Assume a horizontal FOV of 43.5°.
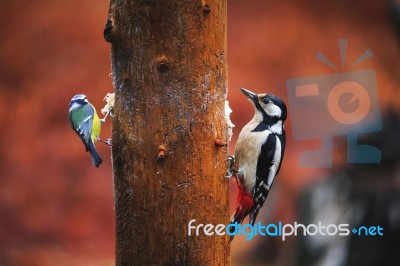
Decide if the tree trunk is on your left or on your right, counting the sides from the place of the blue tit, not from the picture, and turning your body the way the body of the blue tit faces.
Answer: on your right

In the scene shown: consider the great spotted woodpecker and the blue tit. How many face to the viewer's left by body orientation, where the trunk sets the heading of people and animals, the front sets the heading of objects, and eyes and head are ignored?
1

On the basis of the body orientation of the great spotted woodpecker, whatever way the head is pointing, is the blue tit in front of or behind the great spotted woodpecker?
in front

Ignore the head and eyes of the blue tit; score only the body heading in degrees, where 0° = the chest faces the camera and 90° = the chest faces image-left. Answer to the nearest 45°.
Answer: approximately 225°

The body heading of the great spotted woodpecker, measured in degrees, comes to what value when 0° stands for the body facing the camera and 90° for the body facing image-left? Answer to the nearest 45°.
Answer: approximately 90°

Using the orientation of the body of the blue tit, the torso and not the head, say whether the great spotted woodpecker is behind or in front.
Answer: in front

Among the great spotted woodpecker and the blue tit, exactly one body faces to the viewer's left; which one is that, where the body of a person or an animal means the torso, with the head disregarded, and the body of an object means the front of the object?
the great spotted woodpecker
